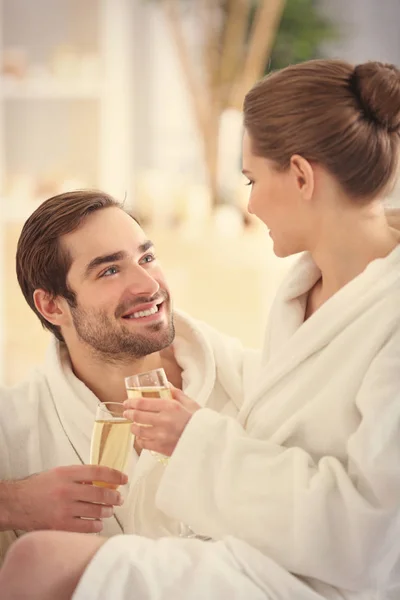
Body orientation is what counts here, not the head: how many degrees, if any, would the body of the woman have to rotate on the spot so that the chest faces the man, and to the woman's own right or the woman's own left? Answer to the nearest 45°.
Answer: approximately 45° to the woman's own right

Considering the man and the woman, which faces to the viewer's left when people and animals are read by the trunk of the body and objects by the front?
the woman

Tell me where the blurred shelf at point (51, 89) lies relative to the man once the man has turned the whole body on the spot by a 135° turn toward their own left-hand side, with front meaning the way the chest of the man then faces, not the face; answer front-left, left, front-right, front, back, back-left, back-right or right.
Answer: front

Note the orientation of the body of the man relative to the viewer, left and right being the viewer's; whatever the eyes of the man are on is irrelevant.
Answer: facing the viewer and to the right of the viewer

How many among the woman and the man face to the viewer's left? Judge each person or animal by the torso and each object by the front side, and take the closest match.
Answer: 1

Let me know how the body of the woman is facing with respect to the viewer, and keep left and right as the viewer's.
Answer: facing to the left of the viewer

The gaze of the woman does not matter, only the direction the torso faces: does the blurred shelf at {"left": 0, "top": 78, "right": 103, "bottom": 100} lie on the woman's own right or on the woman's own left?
on the woman's own right

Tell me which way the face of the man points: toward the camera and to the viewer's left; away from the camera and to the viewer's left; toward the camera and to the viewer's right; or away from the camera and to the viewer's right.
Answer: toward the camera and to the viewer's right
